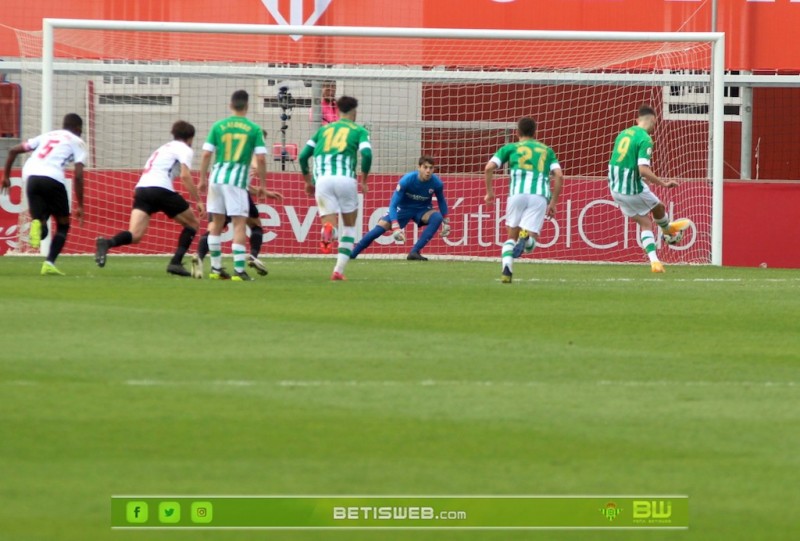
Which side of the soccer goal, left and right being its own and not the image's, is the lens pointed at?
front

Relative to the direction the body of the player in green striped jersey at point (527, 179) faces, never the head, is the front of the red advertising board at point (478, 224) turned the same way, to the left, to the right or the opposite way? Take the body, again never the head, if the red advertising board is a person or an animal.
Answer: the opposite way

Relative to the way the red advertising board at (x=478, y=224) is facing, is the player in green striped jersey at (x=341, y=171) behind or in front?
in front

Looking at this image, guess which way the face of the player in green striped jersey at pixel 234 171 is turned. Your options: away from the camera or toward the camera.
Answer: away from the camera

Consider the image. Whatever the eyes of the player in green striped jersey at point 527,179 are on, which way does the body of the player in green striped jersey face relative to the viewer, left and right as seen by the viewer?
facing away from the viewer

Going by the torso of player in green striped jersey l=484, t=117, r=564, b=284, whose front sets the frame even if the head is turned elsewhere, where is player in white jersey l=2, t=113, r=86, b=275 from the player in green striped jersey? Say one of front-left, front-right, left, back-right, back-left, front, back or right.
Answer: left

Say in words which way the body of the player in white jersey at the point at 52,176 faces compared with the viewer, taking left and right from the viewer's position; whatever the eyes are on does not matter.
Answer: facing away from the viewer and to the right of the viewer

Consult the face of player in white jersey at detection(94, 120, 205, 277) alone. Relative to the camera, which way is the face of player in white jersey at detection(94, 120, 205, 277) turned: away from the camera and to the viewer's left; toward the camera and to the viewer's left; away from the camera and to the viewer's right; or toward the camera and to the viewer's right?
away from the camera and to the viewer's right

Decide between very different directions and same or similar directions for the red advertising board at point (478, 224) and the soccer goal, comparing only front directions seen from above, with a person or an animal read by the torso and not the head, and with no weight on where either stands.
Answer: same or similar directions

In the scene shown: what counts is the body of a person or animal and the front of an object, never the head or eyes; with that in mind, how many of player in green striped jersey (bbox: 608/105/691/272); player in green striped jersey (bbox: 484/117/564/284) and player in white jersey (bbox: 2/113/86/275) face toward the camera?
0

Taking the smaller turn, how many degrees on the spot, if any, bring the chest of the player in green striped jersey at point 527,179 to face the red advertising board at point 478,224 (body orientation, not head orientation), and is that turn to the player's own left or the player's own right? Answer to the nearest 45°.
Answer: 0° — they already face it

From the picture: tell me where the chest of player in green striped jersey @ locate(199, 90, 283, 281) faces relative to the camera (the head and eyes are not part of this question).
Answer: away from the camera
